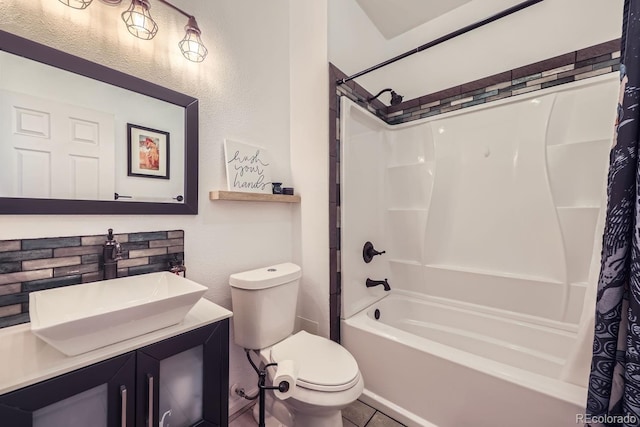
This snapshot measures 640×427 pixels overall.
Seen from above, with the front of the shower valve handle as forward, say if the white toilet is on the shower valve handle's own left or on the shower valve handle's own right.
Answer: on the shower valve handle's own right

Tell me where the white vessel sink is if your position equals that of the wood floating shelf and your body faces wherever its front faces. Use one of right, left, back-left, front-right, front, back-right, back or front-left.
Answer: right

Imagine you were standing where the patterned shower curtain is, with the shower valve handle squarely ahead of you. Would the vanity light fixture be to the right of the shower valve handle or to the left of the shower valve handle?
left

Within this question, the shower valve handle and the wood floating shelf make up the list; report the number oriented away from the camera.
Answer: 0

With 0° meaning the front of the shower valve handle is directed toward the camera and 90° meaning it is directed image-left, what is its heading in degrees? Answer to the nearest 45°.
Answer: approximately 315°

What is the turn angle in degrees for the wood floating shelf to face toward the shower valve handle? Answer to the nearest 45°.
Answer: approximately 45° to its left

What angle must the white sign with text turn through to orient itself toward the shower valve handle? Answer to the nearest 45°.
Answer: approximately 45° to its left
